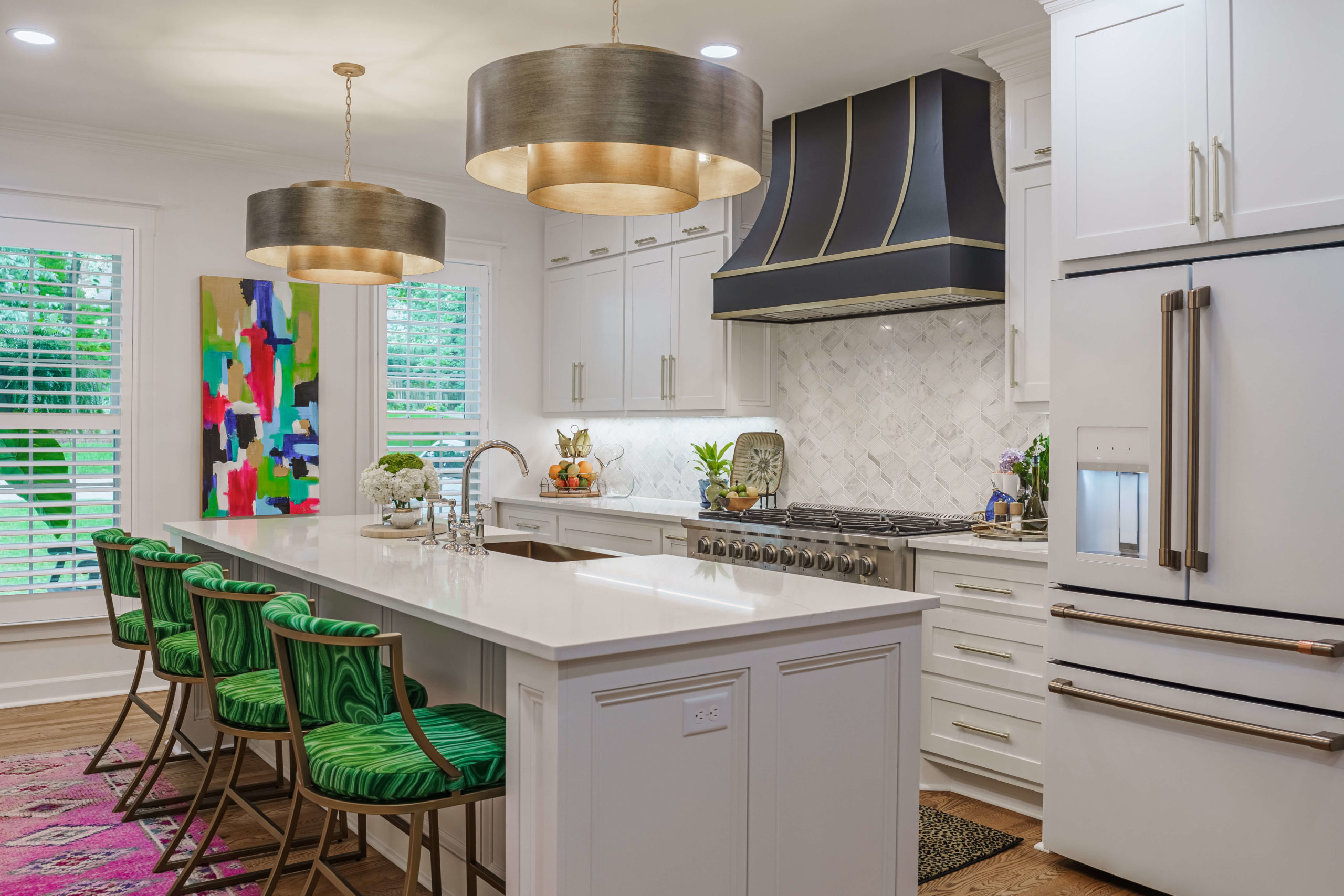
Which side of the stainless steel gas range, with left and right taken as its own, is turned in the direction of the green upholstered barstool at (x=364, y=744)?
front

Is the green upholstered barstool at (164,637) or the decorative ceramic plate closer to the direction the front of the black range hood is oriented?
the green upholstered barstool

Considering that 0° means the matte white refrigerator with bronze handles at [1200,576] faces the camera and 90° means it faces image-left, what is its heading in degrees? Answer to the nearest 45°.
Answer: approximately 45°

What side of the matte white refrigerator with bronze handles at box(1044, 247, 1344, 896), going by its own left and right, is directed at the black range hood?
right

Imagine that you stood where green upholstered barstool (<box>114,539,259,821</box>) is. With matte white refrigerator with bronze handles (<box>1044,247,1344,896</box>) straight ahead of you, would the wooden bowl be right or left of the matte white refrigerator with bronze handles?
left

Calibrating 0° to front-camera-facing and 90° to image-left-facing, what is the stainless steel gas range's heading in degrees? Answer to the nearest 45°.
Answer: approximately 45°

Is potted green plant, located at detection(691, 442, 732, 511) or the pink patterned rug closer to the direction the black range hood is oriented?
the pink patterned rug

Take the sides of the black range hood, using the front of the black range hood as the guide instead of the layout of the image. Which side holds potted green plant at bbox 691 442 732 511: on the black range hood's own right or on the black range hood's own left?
on the black range hood's own right

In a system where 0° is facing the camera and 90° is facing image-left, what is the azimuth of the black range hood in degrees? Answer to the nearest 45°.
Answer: approximately 45°

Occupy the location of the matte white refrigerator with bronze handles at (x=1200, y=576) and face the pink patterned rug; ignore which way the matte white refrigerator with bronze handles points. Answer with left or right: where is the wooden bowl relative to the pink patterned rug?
right

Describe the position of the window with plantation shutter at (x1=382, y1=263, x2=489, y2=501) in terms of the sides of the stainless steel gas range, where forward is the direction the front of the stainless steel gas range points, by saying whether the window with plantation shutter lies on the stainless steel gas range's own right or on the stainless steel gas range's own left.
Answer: on the stainless steel gas range's own right

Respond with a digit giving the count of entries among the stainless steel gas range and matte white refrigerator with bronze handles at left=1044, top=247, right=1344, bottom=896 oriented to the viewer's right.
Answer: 0

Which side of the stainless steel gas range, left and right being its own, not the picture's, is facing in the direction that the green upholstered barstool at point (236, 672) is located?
front

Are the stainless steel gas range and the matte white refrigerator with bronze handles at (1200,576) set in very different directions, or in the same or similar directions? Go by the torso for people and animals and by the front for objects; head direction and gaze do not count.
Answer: same or similar directions

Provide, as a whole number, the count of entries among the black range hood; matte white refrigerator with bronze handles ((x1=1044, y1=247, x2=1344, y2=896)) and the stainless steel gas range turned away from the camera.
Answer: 0

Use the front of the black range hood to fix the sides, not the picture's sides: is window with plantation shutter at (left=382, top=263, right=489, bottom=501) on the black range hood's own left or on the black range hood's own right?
on the black range hood's own right

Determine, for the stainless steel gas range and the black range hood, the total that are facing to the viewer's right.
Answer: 0
